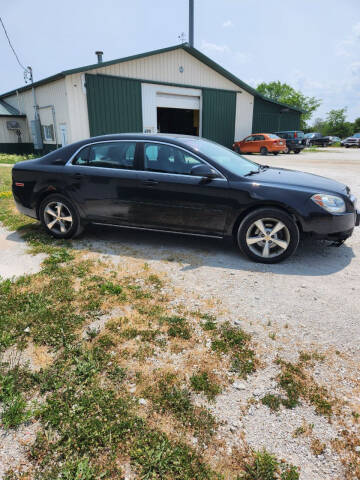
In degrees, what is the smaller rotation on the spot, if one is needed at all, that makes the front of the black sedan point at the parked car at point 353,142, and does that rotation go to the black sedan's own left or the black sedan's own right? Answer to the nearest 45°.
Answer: approximately 45° to the black sedan's own left

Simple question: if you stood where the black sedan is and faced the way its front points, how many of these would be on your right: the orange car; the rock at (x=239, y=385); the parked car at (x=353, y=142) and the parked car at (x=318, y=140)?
1

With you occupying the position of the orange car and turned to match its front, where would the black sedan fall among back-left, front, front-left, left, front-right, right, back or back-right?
back-left

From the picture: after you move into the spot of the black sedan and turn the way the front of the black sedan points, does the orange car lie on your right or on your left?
on your left

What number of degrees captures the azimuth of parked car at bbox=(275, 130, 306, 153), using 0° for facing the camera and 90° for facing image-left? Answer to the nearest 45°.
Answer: approximately 135°

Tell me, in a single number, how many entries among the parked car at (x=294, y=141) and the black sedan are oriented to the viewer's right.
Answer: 1

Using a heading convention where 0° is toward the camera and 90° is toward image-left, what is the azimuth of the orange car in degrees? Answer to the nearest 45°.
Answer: approximately 135°

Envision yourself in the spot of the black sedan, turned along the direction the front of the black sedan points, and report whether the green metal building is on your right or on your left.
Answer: on your left

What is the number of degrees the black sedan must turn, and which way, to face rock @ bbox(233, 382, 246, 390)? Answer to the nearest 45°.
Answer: approximately 90° to its right

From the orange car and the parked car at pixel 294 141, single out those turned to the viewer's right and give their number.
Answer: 0

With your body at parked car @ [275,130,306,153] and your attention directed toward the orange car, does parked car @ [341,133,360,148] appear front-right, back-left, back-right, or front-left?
back-right

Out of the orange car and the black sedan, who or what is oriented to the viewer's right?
the black sedan

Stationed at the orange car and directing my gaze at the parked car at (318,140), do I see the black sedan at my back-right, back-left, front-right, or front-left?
back-right

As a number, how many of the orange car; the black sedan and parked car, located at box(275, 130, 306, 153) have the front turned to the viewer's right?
1

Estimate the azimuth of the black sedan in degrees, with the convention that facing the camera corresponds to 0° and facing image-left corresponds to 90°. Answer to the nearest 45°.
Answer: approximately 270°

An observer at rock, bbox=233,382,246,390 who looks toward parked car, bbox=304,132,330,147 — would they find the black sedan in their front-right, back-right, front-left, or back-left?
front-left
